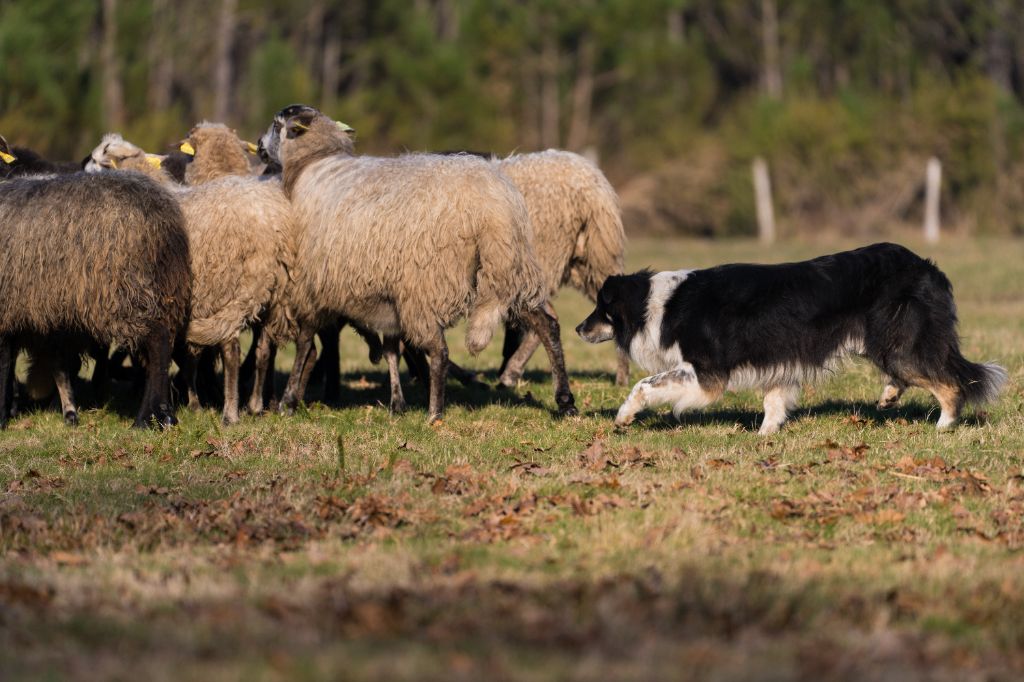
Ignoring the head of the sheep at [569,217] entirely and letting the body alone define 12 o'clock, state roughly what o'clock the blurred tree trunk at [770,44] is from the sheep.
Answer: The blurred tree trunk is roughly at 2 o'clock from the sheep.

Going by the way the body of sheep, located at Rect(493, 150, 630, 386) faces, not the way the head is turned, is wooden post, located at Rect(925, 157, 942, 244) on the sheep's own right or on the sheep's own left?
on the sheep's own right

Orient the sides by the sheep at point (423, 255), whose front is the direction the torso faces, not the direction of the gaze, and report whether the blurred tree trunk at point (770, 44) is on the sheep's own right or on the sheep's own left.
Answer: on the sheep's own right

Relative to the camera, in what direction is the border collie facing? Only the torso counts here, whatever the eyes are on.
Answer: to the viewer's left

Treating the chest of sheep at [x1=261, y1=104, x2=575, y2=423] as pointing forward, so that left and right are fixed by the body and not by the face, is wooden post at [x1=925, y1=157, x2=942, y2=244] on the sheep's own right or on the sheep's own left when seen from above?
on the sheep's own right

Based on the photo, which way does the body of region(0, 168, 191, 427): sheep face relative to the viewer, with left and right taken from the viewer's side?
facing to the left of the viewer

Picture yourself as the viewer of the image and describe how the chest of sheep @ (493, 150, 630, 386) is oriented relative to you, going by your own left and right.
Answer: facing away from the viewer and to the left of the viewer

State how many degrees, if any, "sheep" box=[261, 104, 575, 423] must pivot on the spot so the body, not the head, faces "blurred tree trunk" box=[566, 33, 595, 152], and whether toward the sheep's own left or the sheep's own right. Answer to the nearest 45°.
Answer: approximately 45° to the sheep's own right

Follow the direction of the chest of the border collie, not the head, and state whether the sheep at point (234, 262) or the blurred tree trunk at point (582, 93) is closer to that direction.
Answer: the sheep

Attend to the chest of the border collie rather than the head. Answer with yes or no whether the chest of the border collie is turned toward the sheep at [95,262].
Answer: yes
